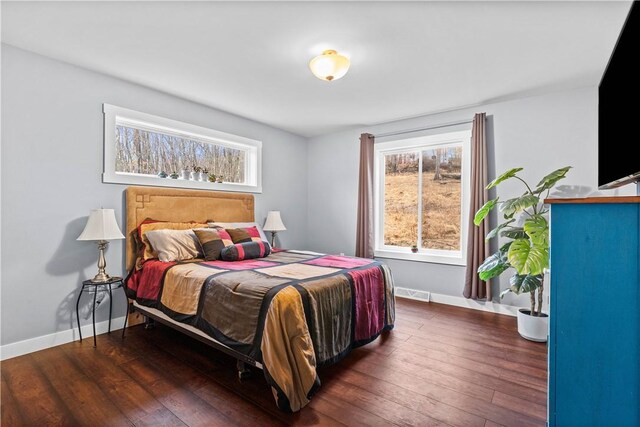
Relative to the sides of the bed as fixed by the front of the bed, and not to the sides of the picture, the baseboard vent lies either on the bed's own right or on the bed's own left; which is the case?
on the bed's own left

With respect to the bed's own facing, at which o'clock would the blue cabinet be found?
The blue cabinet is roughly at 12 o'clock from the bed.

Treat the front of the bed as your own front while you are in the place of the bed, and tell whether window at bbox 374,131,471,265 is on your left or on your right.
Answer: on your left

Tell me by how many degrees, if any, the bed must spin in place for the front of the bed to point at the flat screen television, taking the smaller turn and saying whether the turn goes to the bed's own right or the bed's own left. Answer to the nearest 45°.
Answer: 0° — it already faces it

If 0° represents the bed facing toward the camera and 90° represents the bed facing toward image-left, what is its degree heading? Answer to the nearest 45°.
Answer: approximately 315°

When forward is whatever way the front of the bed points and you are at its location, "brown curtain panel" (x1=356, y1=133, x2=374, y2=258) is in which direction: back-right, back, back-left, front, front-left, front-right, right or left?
left

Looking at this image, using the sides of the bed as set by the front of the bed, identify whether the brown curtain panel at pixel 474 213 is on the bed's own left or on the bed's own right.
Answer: on the bed's own left

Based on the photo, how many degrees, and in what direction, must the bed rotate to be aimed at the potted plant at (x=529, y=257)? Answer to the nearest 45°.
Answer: approximately 45° to its left
